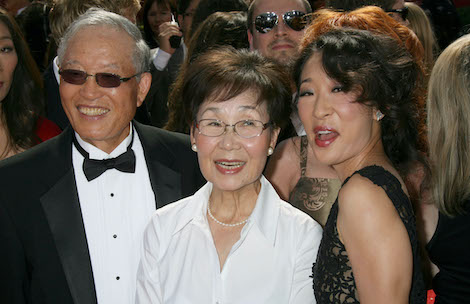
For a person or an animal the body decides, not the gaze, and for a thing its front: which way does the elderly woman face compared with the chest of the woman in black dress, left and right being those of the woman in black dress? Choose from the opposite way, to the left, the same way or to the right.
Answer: to the left

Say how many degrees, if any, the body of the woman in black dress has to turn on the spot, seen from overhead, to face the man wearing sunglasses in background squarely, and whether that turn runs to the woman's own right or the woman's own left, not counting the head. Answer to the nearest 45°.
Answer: approximately 90° to the woman's own right

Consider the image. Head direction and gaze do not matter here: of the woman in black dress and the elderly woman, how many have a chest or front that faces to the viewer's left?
1

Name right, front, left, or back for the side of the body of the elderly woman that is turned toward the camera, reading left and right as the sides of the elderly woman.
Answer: front

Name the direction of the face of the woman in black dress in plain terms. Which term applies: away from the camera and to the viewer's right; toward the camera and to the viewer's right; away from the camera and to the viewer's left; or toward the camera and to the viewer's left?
toward the camera and to the viewer's left

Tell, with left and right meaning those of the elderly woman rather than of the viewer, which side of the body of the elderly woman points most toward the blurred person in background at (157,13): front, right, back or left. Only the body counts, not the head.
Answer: back

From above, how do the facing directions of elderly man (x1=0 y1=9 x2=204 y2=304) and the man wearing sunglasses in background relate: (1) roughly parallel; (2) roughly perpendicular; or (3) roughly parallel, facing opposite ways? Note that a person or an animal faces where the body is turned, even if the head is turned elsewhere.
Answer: roughly parallel

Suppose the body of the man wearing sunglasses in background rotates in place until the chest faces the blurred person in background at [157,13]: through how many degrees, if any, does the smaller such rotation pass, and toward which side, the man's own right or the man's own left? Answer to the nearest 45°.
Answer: approximately 135° to the man's own right

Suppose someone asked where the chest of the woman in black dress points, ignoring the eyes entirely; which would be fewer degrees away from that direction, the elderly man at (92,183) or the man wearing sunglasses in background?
the elderly man

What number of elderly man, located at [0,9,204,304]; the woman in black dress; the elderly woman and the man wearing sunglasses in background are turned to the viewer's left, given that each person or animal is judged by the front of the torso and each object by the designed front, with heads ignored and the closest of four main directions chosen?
1

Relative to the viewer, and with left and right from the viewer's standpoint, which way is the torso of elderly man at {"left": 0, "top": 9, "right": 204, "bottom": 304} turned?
facing the viewer

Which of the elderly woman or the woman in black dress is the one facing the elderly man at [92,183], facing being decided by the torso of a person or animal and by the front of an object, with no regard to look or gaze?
the woman in black dress

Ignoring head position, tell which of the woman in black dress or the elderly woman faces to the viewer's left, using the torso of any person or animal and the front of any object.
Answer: the woman in black dress

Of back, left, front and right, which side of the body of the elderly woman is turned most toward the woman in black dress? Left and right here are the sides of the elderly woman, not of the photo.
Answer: left

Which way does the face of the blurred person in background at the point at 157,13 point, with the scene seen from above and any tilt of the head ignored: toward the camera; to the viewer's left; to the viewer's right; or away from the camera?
toward the camera

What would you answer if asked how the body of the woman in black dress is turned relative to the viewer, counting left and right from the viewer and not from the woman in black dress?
facing to the left of the viewer
